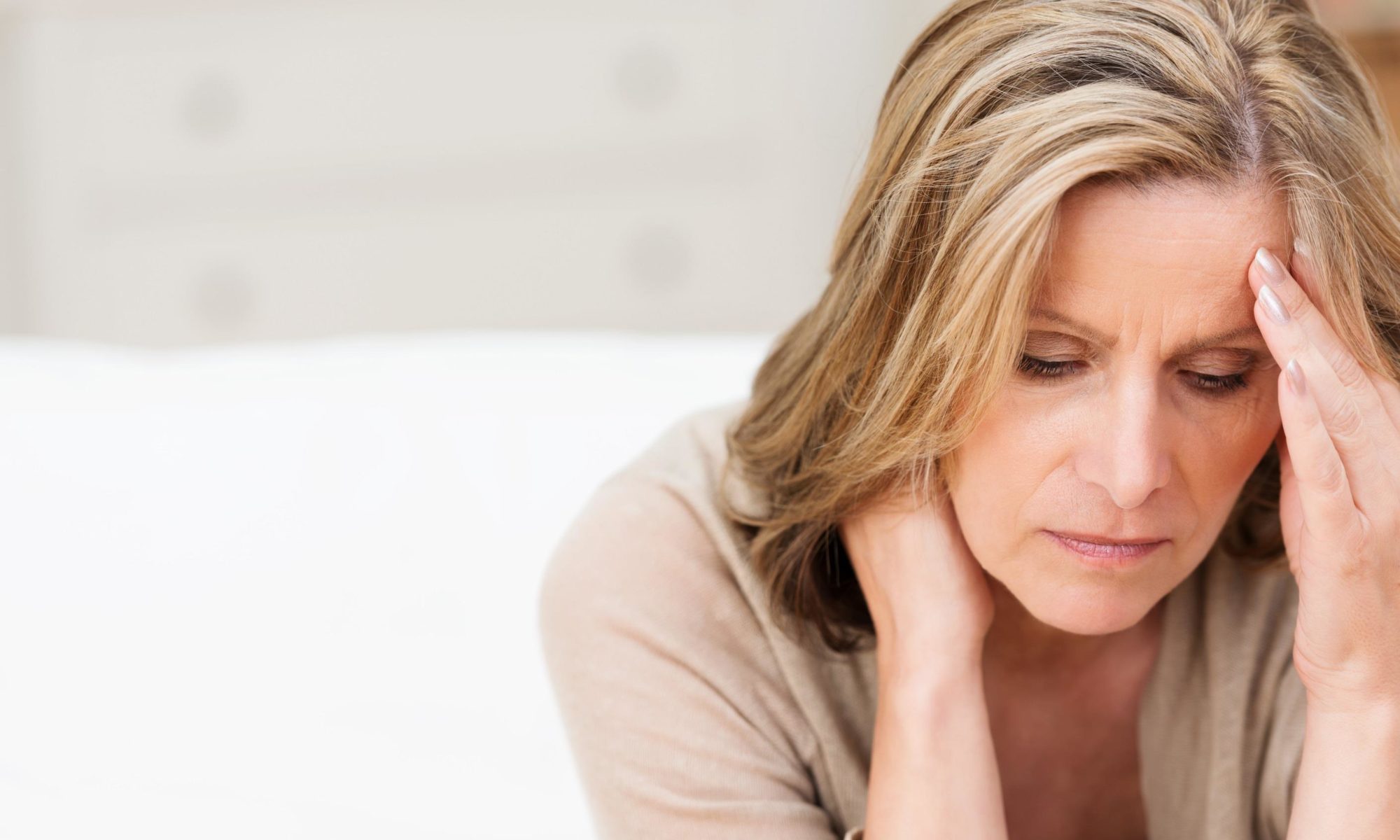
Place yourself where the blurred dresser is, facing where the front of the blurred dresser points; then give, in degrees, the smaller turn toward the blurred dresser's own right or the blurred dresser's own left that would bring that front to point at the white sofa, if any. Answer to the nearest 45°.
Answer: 0° — it already faces it

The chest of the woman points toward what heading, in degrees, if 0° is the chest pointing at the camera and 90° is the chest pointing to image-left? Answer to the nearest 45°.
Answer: approximately 0°

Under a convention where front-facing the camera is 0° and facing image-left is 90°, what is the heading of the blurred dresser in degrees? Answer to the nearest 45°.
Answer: approximately 0°
